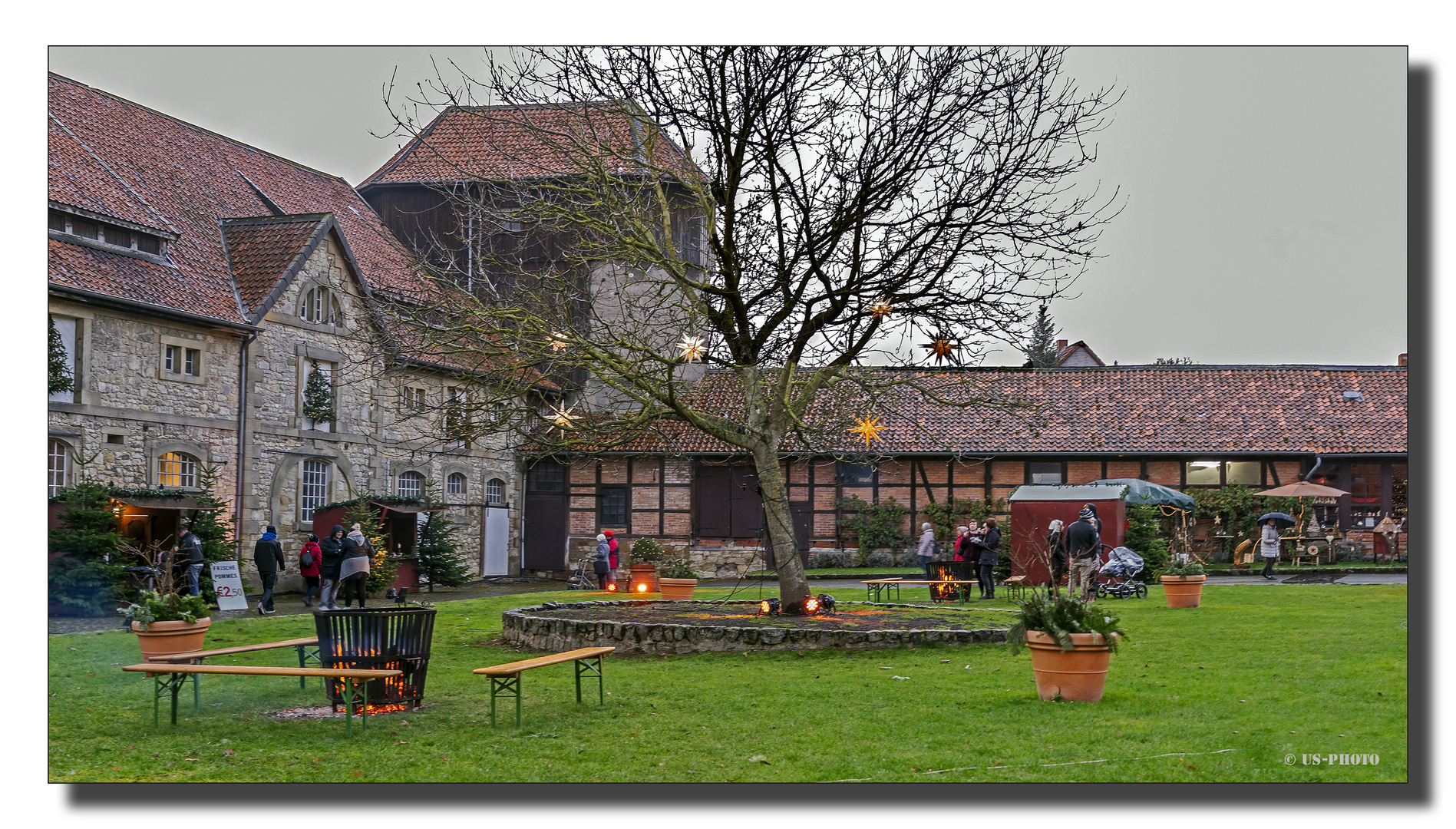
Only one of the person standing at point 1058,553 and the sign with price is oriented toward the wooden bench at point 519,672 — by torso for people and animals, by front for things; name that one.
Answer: the sign with price

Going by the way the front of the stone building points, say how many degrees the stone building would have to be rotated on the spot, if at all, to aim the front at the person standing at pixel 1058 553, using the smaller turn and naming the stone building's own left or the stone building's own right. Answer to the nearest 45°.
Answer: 0° — it already faces them

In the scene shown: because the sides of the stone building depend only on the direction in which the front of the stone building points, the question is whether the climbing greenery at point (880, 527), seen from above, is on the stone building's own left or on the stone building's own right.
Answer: on the stone building's own left

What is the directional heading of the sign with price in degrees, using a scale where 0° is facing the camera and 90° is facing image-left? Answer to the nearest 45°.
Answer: approximately 0°

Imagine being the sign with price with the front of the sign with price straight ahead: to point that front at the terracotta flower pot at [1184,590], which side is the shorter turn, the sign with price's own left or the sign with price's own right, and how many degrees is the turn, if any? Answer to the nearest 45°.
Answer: approximately 45° to the sign with price's own left

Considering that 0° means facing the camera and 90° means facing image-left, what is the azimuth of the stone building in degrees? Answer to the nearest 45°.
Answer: approximately 315°

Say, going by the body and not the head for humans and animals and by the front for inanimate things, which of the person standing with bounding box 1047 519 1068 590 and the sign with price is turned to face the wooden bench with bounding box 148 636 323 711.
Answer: the sign with price

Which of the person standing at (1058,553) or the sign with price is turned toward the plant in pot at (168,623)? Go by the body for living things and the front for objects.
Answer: the sign with price
